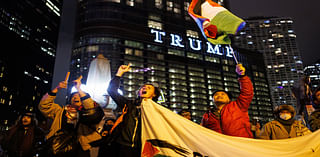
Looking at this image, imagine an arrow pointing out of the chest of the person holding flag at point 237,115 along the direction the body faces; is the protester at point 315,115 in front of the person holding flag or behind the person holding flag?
behind

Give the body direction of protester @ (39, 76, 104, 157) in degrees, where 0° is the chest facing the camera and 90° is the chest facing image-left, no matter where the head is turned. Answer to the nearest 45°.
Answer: approximately 0°

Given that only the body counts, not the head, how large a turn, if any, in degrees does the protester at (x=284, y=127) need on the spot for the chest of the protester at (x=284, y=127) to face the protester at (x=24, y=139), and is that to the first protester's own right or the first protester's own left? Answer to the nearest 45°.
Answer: approximately 45° to the first protester's own right

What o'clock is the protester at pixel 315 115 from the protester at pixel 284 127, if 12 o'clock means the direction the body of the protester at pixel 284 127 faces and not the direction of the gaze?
the protester at pixel 315 115 is roughly at 8 o'clock from the protester at pixel 284 127.

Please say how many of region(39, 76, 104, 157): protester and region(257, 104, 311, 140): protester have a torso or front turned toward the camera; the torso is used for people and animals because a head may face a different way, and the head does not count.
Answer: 2

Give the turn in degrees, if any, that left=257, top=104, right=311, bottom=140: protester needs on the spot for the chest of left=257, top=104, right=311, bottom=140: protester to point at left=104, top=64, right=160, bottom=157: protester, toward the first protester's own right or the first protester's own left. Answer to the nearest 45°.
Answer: approximately 45° to the first protester's own right

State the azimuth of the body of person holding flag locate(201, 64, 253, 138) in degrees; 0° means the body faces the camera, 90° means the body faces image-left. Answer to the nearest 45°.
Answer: approximately 45°

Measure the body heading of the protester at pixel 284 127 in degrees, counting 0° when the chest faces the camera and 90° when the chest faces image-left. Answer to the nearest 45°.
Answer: approximately 0°
